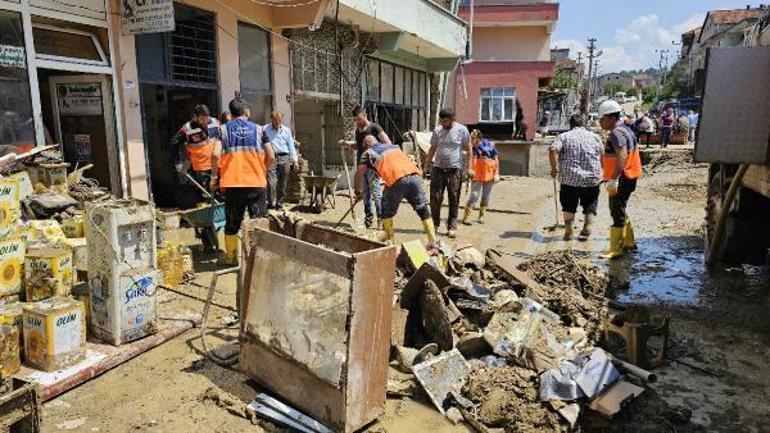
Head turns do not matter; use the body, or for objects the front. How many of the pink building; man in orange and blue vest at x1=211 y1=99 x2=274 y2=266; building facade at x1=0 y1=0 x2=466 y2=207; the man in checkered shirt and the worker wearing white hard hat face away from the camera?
2

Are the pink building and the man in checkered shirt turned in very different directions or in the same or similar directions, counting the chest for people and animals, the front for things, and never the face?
very different directions

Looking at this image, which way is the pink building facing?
toward the camera

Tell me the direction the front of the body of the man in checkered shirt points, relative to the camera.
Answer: away from the camera

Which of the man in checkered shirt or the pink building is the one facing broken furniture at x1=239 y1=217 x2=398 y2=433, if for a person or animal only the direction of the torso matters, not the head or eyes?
the pink building

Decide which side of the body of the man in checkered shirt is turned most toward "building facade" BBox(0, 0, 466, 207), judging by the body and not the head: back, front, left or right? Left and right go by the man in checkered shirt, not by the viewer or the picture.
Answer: left

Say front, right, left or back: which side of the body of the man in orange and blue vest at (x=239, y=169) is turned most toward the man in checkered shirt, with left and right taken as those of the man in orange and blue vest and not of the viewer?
right

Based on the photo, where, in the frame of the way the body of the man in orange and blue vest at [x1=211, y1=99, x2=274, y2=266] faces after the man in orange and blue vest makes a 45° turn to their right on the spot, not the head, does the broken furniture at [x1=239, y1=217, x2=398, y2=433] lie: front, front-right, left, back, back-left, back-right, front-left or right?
back-right

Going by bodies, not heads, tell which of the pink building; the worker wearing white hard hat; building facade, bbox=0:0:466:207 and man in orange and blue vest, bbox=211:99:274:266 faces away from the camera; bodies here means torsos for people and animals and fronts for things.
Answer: the man in orange and blue vest

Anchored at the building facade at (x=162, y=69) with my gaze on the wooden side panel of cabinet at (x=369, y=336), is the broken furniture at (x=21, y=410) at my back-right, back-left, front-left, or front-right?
front-right

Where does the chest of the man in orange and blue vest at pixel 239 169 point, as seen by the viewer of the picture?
away from the camera

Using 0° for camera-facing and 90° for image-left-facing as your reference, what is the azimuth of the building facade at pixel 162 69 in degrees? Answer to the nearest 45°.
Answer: approximately 315°

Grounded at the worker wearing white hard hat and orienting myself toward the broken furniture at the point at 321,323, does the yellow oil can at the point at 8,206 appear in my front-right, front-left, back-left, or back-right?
front-right

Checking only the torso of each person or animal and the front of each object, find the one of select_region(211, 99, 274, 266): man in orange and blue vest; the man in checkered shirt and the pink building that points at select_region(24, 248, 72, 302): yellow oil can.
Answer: the pink building

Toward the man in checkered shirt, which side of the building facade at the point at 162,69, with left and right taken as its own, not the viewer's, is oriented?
front

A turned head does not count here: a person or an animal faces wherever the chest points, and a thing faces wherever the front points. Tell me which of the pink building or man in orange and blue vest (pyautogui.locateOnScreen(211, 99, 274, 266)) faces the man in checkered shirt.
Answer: the pink building
